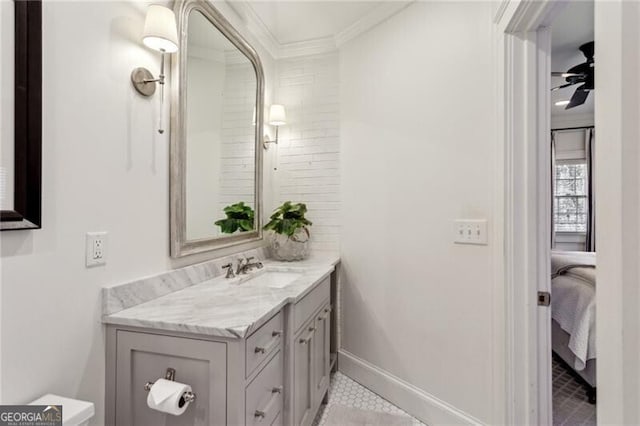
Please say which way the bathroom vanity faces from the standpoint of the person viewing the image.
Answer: facing the viewer and to the right of the viewer

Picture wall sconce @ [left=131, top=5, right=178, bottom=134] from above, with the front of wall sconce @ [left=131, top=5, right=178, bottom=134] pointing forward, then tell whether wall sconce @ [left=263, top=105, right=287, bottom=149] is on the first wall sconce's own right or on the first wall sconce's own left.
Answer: on the first wall sconce's own left

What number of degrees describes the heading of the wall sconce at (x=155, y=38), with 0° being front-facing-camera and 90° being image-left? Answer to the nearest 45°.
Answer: approximately 315°

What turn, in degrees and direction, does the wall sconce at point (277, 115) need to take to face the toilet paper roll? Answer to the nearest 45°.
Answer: approximately 45° to its right

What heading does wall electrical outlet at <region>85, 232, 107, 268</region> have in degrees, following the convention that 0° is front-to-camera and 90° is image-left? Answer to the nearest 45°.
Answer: approximately 315°

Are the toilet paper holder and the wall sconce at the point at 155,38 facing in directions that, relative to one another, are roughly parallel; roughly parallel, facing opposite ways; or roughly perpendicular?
roughly perpendicular

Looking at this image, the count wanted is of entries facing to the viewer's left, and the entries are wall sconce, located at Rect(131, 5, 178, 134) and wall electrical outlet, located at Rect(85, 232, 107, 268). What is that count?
0

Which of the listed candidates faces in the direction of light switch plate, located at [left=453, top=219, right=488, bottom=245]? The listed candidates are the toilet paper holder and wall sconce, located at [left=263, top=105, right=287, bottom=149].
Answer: the wall sconce

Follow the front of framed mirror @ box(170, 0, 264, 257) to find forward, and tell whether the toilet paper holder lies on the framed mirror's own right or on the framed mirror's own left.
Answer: on the framed mirror's own right

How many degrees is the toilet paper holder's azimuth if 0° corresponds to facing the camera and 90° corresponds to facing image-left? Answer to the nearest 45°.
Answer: approximately 45°
